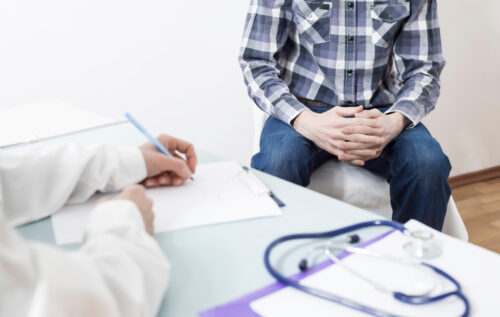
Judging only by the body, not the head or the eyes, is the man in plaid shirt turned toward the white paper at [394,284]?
yes

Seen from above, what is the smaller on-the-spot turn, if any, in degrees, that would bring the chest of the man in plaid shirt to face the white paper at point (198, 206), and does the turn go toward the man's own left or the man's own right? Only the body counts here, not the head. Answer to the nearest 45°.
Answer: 0° — they already face it

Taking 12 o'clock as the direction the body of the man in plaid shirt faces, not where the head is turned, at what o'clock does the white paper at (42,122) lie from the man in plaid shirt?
The white paper is roughly at 2 o'clock from the man in plaid shirt.

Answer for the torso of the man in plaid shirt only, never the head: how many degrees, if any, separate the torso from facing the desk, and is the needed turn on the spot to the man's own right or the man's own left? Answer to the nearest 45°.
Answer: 0° — they already face it

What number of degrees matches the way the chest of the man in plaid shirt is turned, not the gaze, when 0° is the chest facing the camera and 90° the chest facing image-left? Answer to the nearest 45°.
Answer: approximately 0°

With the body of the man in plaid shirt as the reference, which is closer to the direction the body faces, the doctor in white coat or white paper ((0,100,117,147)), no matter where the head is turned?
the doctor in white coat

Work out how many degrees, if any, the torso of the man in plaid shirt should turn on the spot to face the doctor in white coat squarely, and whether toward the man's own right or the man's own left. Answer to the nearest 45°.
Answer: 0° — they already face them

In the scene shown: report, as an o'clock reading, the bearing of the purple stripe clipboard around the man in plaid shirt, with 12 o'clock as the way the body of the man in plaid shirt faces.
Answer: The purple stripe clipboard is roughly at 12 o'clock from the man in plaid shirt.
